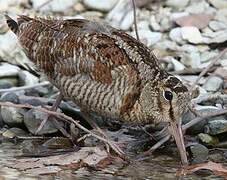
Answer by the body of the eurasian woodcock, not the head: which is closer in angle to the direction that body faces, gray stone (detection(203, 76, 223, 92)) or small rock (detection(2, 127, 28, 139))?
the gray stone

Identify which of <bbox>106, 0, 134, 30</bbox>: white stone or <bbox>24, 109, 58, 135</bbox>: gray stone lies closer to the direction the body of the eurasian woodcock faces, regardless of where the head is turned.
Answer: the white stone

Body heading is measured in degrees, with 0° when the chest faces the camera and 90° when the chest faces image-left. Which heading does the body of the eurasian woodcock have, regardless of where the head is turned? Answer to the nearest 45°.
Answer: approximately 270°

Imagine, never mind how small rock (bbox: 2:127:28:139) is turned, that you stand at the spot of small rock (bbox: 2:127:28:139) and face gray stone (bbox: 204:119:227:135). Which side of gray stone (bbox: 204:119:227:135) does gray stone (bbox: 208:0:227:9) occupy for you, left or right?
left
